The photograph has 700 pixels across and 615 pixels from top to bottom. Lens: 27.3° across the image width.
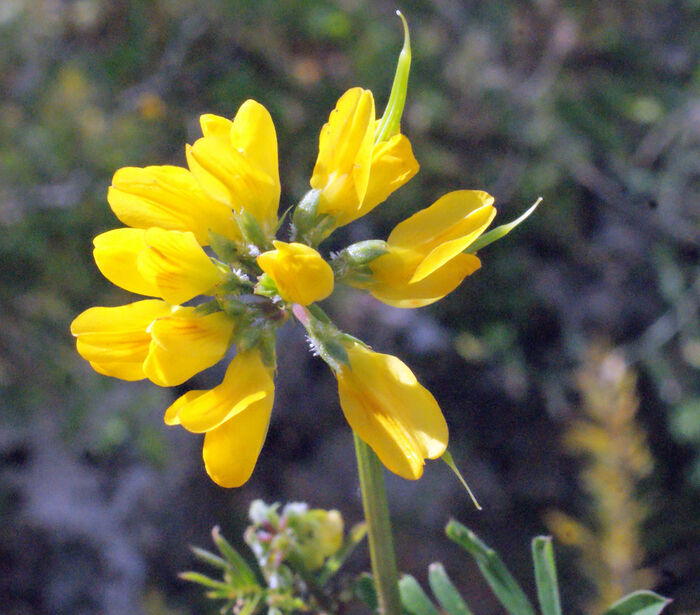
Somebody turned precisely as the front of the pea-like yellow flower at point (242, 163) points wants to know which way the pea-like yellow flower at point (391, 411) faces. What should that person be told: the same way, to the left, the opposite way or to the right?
the opposite way

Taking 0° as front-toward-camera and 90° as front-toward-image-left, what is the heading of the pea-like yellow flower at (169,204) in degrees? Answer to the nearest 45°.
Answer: approximately 90°

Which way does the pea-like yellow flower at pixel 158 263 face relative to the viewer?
to the viewer's left

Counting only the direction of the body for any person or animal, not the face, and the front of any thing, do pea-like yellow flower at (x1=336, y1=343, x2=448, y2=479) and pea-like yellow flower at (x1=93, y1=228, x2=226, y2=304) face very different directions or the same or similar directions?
very different directions

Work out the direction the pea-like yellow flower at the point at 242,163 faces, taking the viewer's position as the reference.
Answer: facing to the left of the viewer
